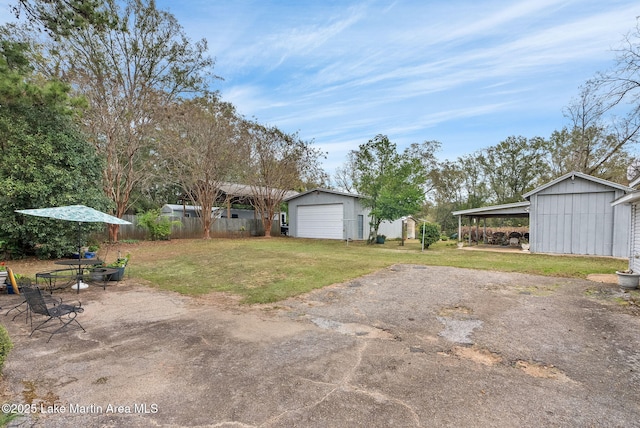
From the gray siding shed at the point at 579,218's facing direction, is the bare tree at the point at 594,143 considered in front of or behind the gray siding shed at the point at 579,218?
behind

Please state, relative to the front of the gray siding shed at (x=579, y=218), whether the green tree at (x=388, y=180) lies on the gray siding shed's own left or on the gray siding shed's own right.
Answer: on the gray siding shed's own right

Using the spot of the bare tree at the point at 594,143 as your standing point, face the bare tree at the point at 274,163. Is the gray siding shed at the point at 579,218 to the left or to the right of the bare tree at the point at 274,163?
left

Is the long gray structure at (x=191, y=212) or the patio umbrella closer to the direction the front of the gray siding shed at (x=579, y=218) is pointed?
the patio umbrella

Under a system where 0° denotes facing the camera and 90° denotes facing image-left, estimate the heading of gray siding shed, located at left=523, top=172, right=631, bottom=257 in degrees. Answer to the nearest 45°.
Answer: approximately 0°

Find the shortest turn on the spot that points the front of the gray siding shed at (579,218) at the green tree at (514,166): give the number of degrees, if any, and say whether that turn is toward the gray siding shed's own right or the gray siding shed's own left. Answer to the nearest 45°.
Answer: approximately 180°

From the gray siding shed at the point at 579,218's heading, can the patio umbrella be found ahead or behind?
ahead

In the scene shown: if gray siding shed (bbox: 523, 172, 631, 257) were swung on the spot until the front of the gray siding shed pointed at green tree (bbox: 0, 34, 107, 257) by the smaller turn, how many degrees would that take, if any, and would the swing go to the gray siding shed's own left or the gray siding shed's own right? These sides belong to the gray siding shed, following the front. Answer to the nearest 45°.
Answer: approximately 45° to the gray siding shed's own right

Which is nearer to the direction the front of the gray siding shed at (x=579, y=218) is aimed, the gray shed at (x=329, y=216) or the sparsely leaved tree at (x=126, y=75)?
the sparsely leaved tree

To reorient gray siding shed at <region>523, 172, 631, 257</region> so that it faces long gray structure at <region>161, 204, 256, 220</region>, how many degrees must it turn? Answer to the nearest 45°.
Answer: approximately 90° to its right
